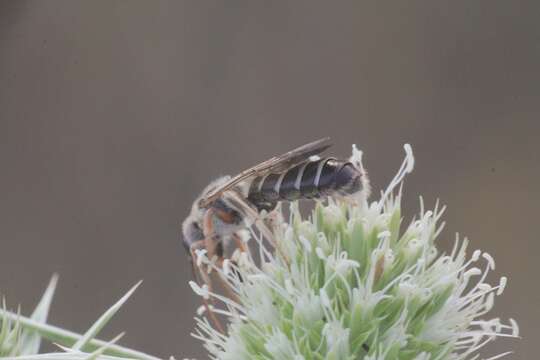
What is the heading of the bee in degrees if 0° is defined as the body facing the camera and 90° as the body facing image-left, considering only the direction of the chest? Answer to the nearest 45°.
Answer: approximately 90°
